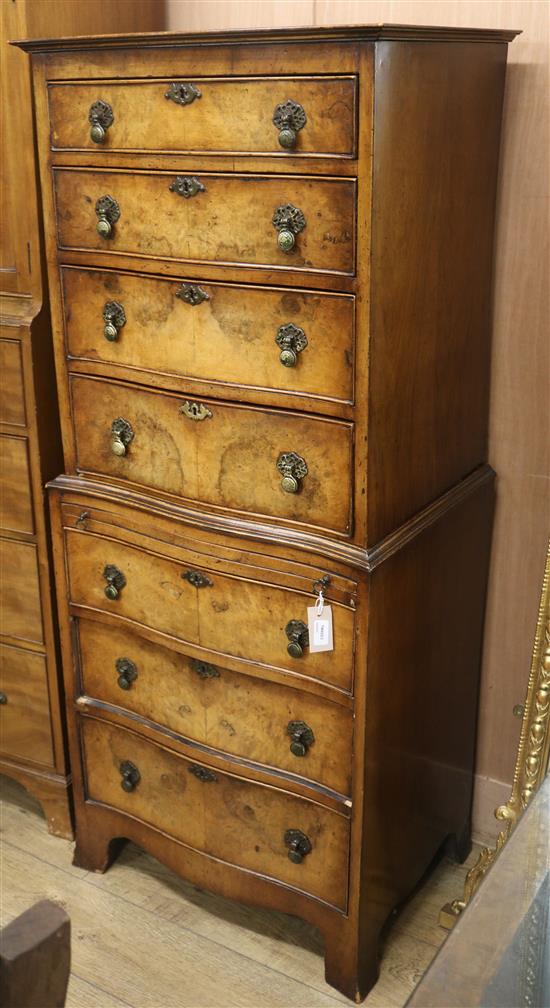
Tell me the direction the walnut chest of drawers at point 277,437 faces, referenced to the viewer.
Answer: facing the viewer and to the left of the viewer

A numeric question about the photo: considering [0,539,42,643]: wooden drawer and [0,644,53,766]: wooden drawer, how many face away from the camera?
0

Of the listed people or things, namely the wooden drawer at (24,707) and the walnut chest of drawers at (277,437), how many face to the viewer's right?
0

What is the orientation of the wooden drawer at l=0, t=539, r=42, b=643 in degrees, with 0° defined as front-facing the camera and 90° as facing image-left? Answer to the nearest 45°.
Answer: approximately 45°

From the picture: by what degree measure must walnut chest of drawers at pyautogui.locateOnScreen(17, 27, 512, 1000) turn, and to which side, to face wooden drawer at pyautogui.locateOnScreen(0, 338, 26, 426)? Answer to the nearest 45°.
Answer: approximately 90° to its right

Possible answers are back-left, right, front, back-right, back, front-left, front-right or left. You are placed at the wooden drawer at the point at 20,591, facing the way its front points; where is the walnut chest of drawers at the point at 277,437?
left

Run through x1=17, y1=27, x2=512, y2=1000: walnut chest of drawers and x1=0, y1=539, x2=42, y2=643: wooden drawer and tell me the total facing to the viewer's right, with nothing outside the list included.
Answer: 0

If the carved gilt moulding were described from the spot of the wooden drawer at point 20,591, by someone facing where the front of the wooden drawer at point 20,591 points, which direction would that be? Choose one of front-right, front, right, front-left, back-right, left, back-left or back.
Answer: left

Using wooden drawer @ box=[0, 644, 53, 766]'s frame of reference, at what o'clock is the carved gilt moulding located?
The carved gilt moulding is roughly at 9 o'clock from the wooden drawer.
